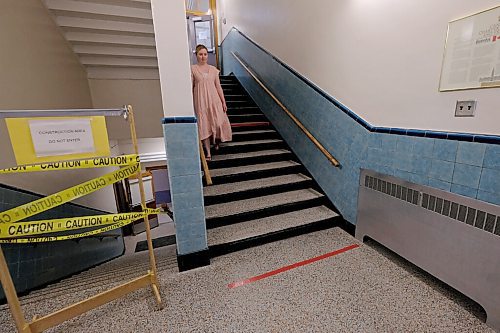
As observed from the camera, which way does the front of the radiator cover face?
facing the viewer and to the left of the viewer

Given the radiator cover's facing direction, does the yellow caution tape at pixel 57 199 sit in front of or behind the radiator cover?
in front

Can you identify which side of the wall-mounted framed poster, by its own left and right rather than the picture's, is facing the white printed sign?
front

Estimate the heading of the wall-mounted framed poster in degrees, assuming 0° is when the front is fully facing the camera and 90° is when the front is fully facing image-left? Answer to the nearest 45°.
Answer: approximately 45°

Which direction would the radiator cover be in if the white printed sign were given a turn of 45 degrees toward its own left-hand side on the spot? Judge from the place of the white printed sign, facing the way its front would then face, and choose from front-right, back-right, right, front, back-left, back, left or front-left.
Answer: front

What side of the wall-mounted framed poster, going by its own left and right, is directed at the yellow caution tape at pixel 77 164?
front

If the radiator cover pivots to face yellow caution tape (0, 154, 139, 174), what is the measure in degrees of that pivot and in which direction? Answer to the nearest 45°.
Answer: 0° — it already faces it

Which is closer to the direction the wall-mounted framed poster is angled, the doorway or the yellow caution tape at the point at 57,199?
the yellow caution tape

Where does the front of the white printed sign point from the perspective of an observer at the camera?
facing the viewer
